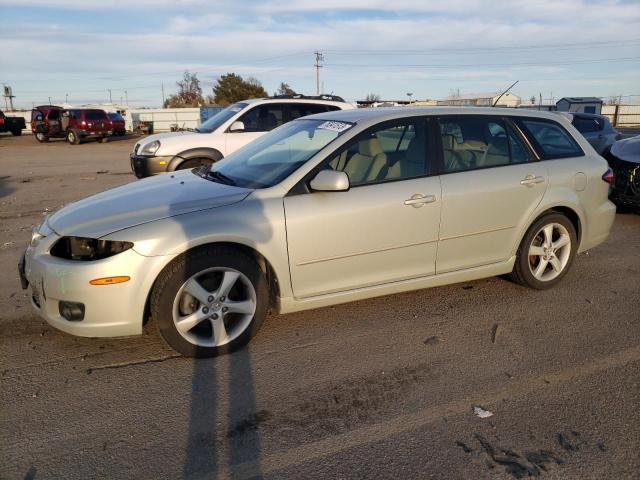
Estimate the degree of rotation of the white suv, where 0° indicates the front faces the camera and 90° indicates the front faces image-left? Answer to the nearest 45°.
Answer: approximately 45°

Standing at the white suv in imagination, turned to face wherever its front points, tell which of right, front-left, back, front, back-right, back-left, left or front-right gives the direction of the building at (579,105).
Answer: back

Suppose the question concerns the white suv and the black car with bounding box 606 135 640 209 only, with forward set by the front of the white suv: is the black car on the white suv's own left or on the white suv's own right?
on the white suv's own left

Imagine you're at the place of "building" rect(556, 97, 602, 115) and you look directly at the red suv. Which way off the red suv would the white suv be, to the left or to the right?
left

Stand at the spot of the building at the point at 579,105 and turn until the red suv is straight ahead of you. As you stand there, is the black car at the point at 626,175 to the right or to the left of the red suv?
left

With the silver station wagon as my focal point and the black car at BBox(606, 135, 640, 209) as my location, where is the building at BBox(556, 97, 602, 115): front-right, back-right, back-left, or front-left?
back-right

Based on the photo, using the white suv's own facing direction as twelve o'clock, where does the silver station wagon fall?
The silver station wagon is roughly at 10 o'clock from the white suv.

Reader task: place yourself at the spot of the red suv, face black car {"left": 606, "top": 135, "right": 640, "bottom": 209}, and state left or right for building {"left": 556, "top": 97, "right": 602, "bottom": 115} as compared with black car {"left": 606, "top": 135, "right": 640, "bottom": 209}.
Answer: left

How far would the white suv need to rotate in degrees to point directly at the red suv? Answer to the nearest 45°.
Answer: approximately 90° to its right

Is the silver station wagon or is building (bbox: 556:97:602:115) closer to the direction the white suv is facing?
the silver station wagon
